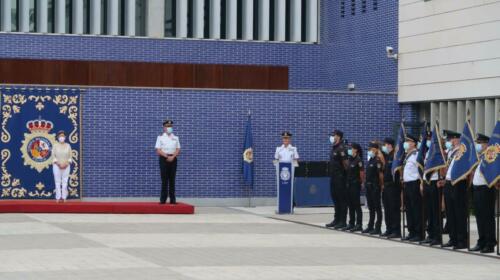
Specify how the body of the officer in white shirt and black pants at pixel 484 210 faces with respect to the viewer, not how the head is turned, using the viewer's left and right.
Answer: facing the viewer and to the left of the viewer

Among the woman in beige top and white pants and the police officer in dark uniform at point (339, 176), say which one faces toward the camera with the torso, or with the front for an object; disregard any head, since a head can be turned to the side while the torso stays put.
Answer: the woman in beige top and white pants

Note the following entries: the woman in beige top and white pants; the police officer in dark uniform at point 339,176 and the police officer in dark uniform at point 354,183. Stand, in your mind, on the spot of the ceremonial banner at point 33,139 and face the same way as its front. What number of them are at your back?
0

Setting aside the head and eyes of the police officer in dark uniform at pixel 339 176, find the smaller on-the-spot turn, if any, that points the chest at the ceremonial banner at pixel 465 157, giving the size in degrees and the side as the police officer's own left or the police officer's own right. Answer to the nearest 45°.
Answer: approximately 135° to the police officer's own left

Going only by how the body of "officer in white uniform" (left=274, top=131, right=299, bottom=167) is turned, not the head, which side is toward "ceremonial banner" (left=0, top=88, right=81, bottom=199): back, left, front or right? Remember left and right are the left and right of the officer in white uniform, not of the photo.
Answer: right

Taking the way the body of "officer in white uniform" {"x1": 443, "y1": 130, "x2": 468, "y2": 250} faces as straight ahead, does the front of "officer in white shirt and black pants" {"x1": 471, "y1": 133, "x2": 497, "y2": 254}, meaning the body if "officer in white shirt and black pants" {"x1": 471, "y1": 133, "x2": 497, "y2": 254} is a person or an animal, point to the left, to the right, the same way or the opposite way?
the same way

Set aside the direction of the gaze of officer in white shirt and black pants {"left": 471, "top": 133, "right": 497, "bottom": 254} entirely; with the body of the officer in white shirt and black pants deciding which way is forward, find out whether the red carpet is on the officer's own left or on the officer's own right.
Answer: on the officer's own right

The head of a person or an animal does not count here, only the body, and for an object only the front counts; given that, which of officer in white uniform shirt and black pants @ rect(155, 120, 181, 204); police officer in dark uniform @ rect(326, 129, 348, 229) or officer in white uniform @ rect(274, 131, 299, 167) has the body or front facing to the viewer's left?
the police officer in dark uniform

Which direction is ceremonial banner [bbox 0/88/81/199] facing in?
toward the camera

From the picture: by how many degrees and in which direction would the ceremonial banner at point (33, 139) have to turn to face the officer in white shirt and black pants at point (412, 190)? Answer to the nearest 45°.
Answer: approximately 45° to its left

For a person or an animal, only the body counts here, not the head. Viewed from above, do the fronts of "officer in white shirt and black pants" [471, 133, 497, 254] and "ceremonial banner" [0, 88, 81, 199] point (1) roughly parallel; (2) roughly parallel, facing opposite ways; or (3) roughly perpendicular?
roughly perpendicular

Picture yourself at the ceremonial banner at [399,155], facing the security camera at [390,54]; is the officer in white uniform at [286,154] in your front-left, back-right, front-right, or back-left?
front-left

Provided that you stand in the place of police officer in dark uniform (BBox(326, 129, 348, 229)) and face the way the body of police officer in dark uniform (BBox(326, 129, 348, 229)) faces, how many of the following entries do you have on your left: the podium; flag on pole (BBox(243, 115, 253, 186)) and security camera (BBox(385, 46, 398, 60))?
0

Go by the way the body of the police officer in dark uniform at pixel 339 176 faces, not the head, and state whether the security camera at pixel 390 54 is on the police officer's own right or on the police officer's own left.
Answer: on the police officer's own right

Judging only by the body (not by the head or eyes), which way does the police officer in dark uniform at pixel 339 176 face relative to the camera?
to the viewer's left
